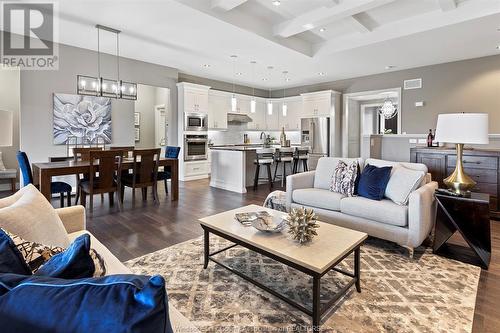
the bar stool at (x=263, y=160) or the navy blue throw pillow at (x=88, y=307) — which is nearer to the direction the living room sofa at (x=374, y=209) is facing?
the navy blue throw pillow

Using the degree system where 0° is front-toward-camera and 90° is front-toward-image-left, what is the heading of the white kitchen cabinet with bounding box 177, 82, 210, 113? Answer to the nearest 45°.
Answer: approximately 315°

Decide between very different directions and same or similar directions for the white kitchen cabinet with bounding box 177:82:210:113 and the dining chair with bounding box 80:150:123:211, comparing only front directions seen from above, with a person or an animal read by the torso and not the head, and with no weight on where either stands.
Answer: very different directions

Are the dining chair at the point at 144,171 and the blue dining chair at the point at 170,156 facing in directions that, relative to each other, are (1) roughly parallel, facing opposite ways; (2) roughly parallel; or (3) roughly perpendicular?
roughly perpendicular

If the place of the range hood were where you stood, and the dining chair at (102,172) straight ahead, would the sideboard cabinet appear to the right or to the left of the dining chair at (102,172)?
left

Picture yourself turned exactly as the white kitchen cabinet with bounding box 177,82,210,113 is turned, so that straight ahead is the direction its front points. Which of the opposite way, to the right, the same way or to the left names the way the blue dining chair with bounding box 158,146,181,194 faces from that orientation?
to the right

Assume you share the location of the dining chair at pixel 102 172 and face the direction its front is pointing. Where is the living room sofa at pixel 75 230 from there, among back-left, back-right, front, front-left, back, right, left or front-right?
back-left

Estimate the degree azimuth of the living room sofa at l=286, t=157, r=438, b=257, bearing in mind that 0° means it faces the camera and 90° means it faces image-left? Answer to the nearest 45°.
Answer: approximately 45°
